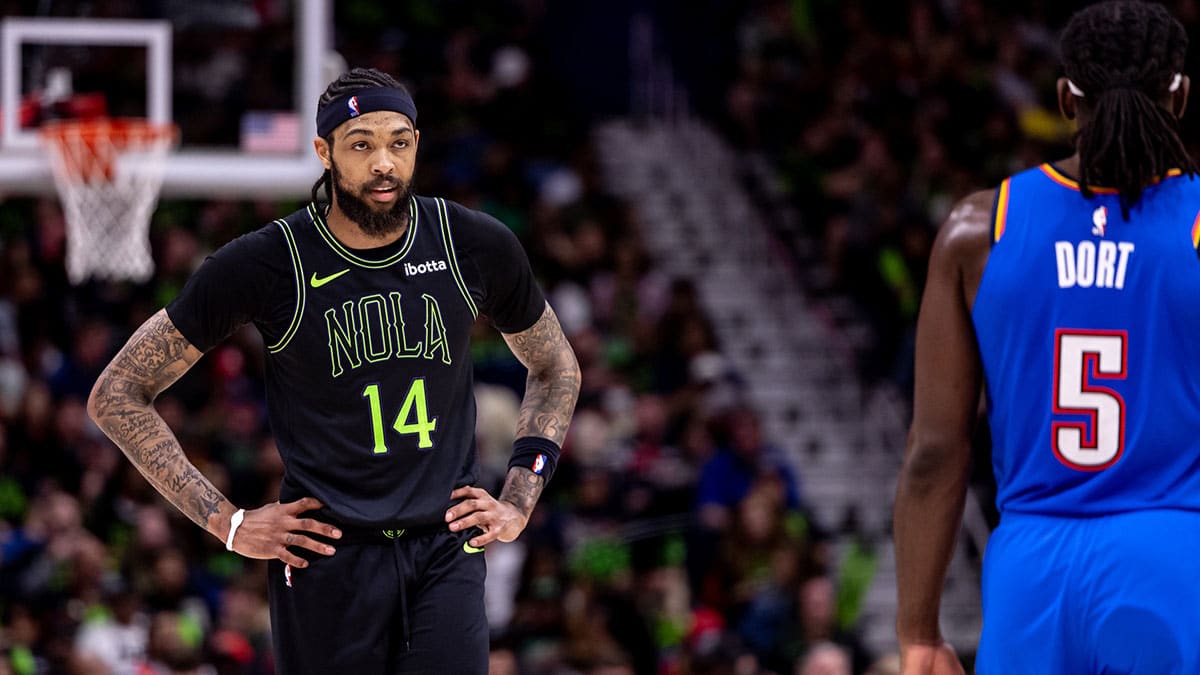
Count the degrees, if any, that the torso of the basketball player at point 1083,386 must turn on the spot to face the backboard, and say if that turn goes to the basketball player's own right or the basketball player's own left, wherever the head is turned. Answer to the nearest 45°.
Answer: approximately 45° to the basketball player's own left

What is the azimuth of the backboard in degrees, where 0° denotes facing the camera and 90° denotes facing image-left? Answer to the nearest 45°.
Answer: approximately 0°

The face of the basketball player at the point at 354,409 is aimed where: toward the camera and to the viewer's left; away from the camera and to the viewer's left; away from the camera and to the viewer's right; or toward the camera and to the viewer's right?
toward the camera and to the viewer's right

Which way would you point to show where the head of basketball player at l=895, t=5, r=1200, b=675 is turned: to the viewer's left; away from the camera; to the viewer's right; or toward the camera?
away from the camera

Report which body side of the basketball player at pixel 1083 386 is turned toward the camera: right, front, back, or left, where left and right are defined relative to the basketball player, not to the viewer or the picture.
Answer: back

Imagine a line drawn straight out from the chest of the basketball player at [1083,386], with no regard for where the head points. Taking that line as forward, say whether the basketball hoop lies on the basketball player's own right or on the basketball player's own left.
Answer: on the basketball player's own left

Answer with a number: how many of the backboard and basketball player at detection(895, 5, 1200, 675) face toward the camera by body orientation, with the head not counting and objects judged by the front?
1

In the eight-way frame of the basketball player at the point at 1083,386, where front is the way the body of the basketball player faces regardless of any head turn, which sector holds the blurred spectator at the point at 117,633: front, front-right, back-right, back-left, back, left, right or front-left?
front-left
